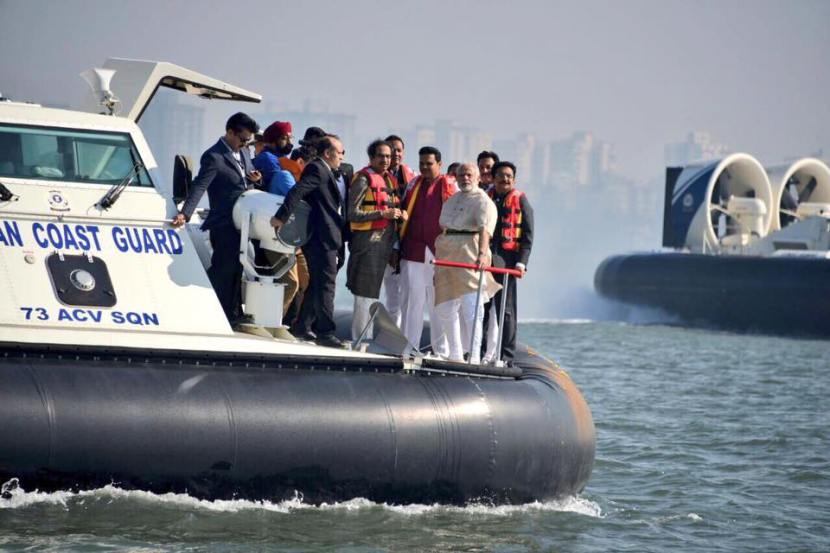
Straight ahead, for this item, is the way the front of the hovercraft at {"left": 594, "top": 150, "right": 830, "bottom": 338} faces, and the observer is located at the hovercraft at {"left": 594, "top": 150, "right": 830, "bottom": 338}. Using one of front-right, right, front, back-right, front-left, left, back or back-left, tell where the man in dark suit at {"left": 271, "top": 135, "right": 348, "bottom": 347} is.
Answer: front-right

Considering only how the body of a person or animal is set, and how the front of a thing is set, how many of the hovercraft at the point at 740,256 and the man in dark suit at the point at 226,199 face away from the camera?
0

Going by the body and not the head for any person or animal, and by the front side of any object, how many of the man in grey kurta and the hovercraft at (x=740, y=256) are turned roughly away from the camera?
0

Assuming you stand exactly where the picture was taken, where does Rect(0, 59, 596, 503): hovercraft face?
facing to the right of the viewer

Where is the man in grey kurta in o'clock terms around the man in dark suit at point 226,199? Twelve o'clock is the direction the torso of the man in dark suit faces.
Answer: The man in grey kurta is roughly at 10 o'clock from the man in dark suit.

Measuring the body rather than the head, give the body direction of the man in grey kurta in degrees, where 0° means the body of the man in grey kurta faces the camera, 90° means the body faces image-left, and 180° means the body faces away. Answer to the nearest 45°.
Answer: approximately 315°

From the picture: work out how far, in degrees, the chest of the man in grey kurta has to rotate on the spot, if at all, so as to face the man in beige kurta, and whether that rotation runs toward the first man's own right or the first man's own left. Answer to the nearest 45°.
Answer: approximately 45° to the first man's own left

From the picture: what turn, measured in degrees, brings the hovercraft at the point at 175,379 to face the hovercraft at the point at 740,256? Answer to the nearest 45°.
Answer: approximately 45° to its left
